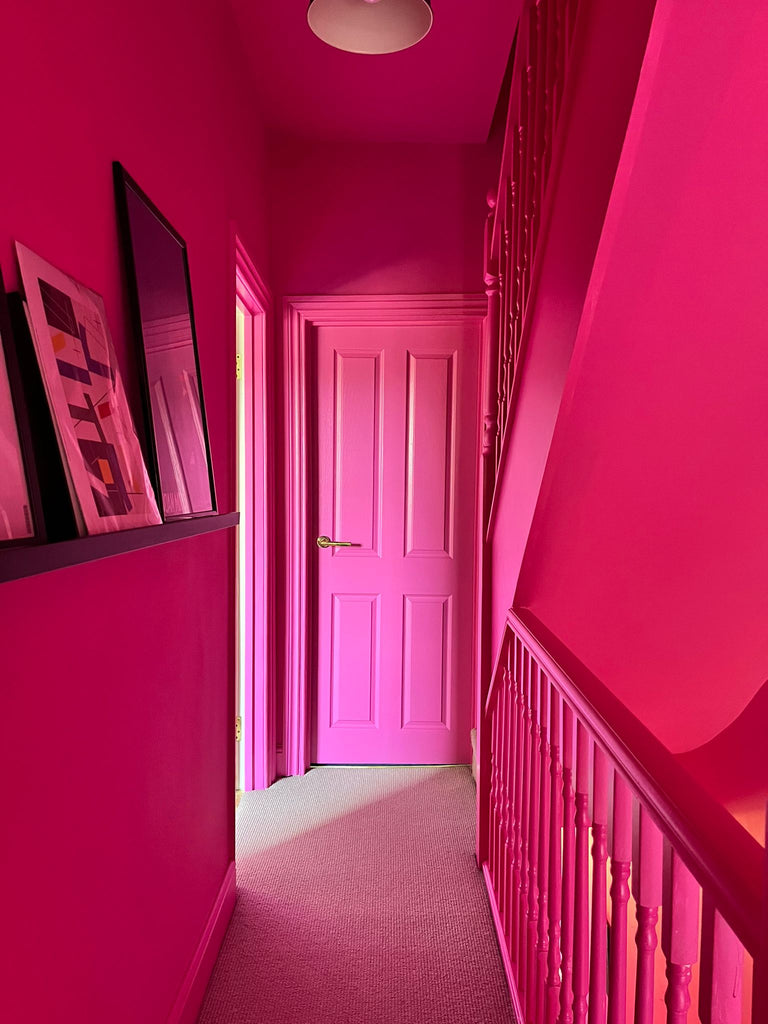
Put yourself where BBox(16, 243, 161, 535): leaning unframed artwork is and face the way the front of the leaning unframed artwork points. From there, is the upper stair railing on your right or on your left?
on your left

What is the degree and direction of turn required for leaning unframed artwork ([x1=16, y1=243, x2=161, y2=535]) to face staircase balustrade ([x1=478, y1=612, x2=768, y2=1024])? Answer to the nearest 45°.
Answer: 0° — it already faces it

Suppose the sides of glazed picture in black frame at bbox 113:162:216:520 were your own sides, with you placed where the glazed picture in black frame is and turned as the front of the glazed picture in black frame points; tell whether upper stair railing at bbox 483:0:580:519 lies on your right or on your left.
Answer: on your left

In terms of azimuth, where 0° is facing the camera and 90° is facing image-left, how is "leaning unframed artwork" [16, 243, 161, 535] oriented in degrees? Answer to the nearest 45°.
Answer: approximately 315°

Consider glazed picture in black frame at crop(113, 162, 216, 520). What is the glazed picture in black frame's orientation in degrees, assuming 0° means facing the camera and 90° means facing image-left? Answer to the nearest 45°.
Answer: approximately 315°
